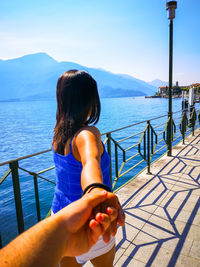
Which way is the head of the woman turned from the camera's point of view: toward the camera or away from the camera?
away from the camera

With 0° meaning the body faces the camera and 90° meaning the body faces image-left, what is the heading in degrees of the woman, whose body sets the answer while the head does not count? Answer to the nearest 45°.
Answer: approximately 225°
